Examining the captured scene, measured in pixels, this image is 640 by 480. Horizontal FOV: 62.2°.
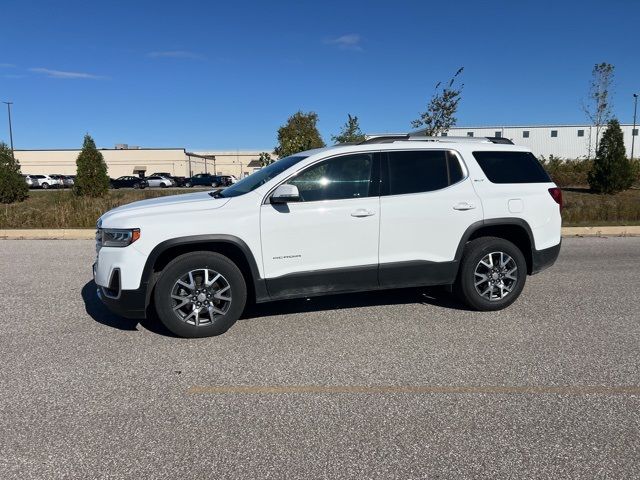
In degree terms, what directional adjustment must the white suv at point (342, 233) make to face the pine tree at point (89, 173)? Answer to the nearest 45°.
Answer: approximately 45° to its right

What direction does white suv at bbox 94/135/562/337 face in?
to the viewer's left

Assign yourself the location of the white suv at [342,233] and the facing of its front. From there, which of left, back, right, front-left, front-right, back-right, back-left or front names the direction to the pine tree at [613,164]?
back-right
